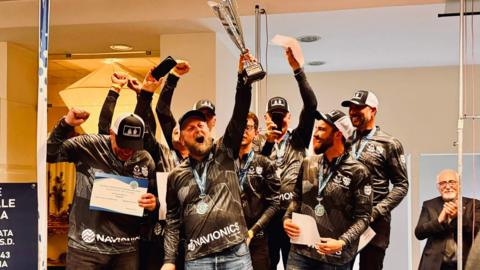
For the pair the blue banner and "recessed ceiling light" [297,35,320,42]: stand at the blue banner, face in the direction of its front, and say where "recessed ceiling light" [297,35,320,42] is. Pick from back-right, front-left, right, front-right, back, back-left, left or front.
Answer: left

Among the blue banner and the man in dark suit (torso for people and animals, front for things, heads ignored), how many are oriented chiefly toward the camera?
2

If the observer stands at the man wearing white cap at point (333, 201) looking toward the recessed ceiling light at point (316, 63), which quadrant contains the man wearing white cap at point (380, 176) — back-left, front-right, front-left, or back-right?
front-right

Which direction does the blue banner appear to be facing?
toward the camera

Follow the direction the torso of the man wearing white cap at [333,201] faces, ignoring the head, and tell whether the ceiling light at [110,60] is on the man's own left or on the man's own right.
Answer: on the man's own right

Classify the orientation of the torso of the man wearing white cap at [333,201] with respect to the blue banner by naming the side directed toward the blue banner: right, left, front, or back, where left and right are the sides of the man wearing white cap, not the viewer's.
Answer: right

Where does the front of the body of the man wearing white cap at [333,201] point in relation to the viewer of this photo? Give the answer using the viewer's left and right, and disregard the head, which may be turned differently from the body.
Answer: facing the viewer and to the left of the viewer

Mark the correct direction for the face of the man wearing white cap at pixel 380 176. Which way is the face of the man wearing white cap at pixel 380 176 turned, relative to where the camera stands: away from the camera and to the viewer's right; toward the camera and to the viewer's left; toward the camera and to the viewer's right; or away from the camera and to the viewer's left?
toward the camera and to the viewer's left

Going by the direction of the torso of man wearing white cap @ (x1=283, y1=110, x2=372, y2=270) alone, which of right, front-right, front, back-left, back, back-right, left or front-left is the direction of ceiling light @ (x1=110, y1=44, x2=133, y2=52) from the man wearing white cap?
right

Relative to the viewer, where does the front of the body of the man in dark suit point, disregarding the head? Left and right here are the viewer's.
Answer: facing the viewer

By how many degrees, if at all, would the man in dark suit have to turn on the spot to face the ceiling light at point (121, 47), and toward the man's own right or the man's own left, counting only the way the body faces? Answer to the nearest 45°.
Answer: approximately 90° to the man's own right

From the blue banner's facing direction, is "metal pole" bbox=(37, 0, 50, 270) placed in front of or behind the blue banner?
in front
